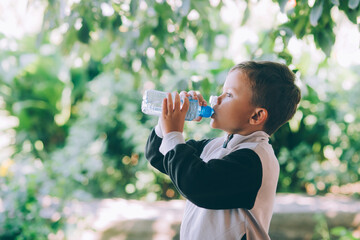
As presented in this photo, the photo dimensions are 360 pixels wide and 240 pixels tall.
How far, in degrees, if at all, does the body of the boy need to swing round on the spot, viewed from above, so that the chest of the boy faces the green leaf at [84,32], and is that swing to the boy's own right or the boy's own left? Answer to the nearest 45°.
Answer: approximately 45° to the boy's own right

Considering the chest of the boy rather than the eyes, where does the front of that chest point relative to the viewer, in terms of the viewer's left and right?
facing to the left of the viewer

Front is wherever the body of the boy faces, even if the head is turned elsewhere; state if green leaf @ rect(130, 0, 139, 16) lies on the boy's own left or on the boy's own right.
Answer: on the boy's own right

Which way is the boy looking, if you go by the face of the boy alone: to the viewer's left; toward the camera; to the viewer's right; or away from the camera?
to the viewer's left

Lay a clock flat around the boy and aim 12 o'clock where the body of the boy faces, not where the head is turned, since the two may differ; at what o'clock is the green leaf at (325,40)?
The green leaf is roughly at 4 o'clock from the boy.
